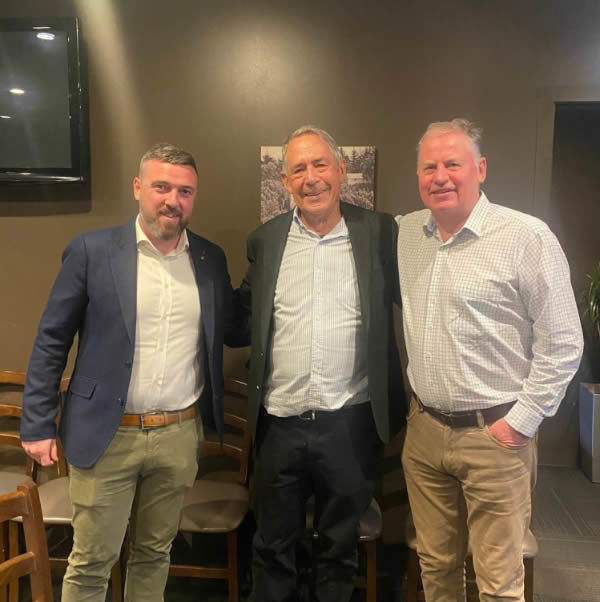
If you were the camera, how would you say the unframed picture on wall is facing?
facing the viewer

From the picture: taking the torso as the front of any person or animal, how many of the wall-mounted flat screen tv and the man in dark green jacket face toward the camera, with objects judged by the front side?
2

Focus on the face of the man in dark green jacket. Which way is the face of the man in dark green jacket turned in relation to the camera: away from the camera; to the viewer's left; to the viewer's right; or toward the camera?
toward the camera

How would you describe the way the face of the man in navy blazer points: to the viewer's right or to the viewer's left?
to the viewer's right

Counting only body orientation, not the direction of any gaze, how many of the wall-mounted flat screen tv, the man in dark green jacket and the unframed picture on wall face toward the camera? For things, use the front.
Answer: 3

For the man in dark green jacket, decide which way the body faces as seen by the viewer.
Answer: toward the camera

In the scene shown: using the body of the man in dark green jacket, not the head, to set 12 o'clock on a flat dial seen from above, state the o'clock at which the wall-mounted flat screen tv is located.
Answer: The wall-mounted flat screen tv is roughly at 4 o'clock from the man in dark green jacket.

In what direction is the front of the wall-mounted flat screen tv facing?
toward the camera

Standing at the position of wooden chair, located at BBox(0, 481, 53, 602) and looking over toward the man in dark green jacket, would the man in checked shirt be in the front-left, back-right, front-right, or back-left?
front-right

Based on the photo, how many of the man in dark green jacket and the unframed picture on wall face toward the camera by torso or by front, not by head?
2
